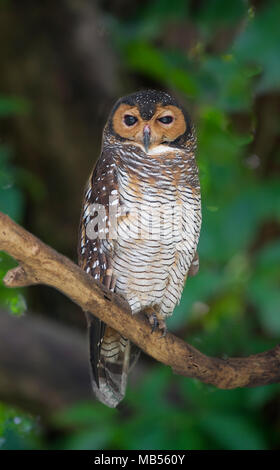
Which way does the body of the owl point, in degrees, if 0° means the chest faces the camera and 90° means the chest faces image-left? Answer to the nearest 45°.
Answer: approximately 315°
